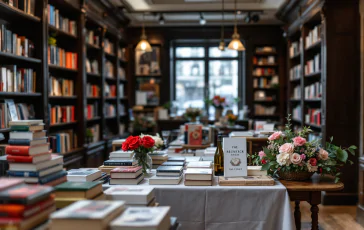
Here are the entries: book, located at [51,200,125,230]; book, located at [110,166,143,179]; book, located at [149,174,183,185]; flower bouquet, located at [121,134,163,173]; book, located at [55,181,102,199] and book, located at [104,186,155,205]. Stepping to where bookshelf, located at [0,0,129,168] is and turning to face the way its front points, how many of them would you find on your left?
0

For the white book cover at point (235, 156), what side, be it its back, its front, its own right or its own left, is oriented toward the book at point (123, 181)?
right

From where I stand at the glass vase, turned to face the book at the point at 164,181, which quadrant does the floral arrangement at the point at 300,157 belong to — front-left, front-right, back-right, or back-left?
front-left

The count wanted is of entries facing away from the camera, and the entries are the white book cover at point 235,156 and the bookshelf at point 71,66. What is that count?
0

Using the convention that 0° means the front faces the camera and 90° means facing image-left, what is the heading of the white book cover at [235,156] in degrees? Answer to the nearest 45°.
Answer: approximately 0°

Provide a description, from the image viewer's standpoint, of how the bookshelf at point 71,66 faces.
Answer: facing the viewer and to the right of the viewer

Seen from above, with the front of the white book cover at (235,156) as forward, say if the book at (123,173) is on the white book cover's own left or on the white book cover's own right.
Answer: on the white book cover's own right

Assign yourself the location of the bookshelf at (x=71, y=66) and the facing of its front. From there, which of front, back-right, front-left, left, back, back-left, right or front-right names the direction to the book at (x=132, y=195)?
front-right

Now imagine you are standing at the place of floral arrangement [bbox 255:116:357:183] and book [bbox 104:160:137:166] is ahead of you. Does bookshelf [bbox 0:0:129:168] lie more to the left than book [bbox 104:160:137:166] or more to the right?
right

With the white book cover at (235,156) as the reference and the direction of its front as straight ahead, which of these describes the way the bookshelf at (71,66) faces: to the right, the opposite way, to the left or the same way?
to the left

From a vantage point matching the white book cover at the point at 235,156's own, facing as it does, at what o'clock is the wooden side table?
The wooden side table is roughly at 9 o'clock from the white book cover.

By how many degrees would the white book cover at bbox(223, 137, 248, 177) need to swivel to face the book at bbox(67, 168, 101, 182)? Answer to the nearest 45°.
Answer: approximately 90° to its right

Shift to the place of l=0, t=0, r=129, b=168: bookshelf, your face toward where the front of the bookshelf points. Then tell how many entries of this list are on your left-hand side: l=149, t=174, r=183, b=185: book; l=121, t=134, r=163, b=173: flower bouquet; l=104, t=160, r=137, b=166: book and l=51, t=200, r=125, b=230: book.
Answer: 0

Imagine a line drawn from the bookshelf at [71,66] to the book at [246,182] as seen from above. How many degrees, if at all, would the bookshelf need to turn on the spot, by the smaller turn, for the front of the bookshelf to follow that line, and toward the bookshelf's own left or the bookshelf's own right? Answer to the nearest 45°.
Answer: approximately 45° to the bookshelf's own right

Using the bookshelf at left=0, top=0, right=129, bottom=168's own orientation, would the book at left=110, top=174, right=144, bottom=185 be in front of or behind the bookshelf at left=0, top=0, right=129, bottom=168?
in front

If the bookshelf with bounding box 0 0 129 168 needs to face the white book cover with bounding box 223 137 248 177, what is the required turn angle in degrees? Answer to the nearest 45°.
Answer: approximately 45° to its right

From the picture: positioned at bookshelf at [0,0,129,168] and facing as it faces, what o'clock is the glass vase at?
The glass vase is roughly at 1 o'clock from the bookshelf.
